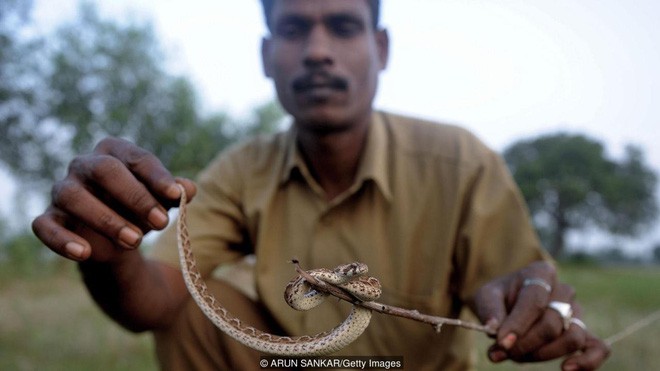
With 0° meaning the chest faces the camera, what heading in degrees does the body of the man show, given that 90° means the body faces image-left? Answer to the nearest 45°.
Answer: approximately 0°

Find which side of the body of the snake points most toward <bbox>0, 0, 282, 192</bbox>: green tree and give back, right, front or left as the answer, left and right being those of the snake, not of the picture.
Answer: left

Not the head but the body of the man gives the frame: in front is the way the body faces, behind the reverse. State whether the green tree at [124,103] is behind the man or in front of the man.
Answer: behind

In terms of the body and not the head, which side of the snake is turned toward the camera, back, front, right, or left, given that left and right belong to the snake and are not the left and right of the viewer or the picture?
right
